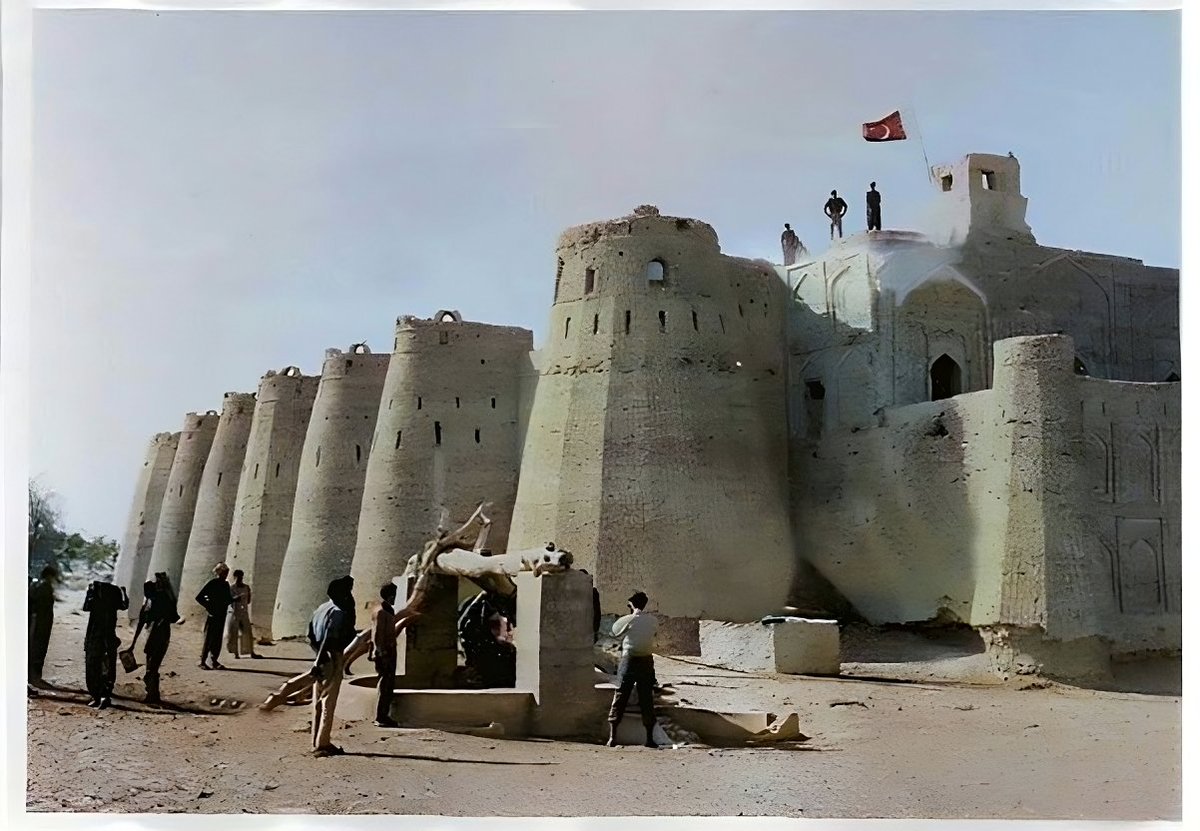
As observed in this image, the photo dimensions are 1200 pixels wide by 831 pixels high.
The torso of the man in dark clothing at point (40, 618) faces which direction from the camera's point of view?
to the viewer's right

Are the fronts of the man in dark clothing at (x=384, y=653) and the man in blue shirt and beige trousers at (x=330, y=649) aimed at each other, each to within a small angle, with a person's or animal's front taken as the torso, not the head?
no

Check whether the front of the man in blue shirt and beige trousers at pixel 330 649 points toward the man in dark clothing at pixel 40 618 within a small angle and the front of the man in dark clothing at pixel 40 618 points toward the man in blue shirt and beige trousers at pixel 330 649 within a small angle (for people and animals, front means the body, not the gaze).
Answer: no

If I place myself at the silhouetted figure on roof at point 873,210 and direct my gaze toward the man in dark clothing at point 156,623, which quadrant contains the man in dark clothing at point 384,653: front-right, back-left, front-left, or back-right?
front-left
